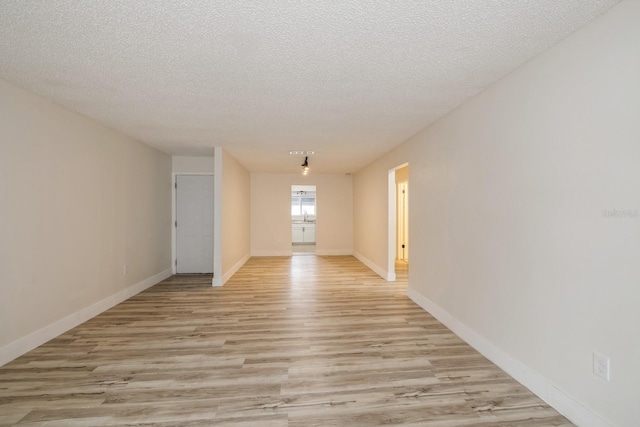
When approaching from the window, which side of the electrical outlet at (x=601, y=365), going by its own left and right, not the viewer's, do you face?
right

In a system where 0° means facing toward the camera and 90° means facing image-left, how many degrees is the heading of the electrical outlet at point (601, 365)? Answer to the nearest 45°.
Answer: approximately 45°

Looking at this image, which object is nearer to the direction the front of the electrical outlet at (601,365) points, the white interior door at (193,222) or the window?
the white interior door

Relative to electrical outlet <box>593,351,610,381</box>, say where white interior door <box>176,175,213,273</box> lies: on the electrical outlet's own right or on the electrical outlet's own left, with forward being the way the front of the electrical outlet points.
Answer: on the electrical outlet's own right
